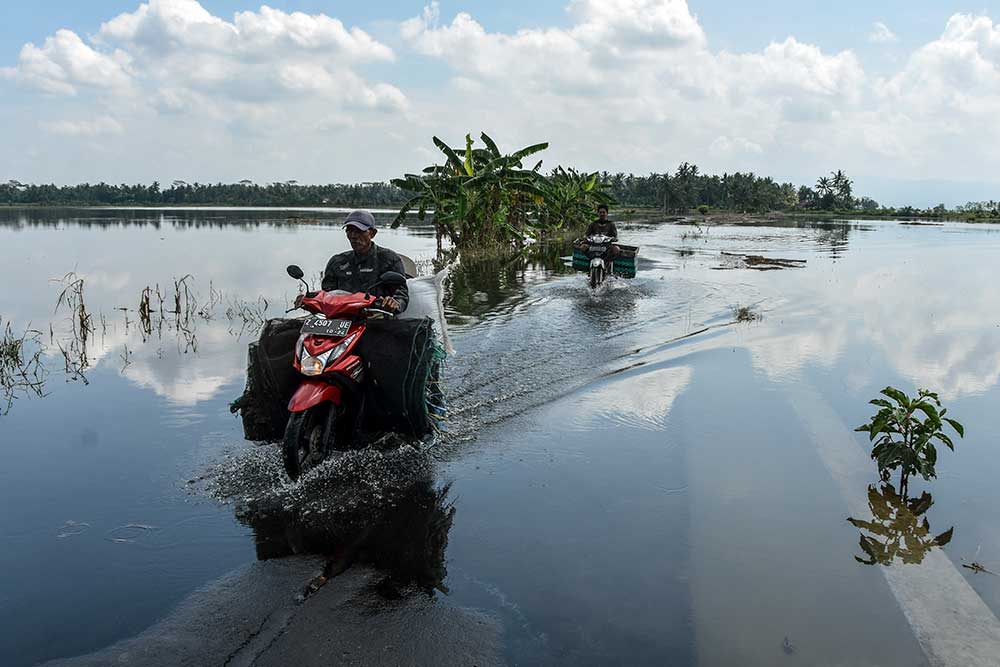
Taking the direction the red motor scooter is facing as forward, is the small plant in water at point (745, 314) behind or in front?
behind

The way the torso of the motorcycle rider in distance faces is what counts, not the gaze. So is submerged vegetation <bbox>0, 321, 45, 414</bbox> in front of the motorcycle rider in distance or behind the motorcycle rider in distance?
in front

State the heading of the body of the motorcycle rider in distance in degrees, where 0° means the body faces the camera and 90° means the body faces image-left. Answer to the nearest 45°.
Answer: approximately 0°

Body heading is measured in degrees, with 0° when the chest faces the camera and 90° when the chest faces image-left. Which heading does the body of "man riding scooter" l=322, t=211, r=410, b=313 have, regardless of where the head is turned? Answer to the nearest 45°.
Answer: approximately 45°

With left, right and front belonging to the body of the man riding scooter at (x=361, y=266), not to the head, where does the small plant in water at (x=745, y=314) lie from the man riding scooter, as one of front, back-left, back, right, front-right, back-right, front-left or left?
back

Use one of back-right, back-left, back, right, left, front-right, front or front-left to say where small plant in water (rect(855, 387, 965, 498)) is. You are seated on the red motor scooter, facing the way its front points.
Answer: back-left

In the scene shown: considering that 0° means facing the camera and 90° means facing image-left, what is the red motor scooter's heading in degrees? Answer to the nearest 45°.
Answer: approximately 45°
